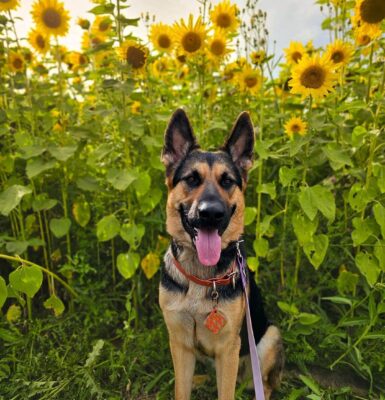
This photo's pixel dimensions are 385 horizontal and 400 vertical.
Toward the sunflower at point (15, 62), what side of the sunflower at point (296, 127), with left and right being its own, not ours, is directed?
right

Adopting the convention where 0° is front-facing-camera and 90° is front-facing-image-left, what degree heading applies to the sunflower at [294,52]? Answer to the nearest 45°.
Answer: approximately 0°

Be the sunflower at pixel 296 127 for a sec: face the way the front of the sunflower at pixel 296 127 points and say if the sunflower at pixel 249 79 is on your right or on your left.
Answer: on your right

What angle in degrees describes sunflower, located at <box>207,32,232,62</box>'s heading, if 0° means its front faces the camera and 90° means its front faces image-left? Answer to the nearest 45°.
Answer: approximately 0°

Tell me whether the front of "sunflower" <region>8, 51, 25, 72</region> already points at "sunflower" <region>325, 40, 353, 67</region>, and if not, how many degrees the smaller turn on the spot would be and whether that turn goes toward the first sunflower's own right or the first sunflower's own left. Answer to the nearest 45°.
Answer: approximately 45° to the first sunflower's own left
